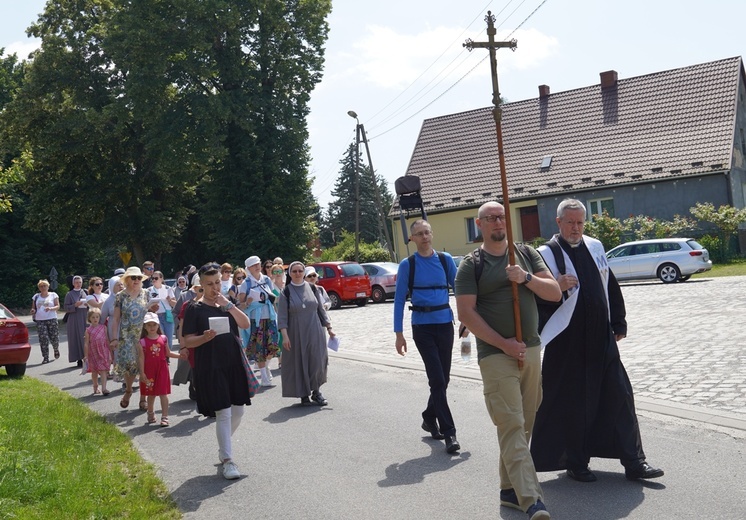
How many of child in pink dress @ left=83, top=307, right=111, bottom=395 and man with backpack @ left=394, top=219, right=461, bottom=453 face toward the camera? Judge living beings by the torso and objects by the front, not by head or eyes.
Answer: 2

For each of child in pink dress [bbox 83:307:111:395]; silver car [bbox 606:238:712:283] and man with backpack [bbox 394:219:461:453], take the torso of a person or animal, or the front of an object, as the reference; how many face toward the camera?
2

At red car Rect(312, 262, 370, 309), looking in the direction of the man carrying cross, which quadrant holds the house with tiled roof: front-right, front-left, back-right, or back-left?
back-left

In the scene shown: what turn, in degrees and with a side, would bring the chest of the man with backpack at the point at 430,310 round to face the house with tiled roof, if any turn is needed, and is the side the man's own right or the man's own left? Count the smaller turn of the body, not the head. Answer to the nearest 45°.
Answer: approximately 180°

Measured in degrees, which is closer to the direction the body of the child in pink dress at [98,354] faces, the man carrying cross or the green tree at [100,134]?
the man carrying cross

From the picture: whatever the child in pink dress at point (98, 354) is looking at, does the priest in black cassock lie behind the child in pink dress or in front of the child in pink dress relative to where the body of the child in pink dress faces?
in front

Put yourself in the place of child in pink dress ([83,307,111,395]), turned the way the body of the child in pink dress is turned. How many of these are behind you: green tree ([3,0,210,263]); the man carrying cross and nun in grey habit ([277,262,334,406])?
1

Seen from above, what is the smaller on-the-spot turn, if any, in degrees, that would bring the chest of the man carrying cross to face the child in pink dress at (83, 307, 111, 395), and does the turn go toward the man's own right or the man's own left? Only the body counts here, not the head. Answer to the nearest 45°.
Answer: approximately 180°
